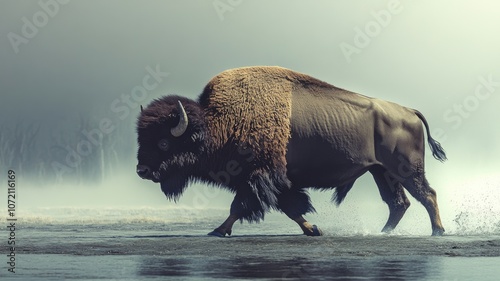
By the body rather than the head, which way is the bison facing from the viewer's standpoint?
to the viewer's left
